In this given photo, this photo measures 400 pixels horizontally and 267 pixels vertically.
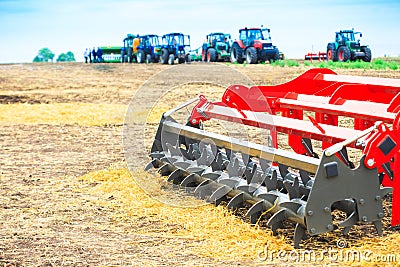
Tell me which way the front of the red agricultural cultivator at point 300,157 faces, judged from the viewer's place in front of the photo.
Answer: facing away from the viewer and to the right of the viewer

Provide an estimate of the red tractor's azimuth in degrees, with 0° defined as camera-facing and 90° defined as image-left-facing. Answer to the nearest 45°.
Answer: approximately 315°

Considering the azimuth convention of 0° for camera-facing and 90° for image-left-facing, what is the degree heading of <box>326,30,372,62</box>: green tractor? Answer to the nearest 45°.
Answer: approximately 315°

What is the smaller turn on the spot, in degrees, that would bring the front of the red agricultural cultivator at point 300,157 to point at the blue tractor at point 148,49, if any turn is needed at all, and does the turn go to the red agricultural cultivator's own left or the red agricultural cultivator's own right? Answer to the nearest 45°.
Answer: approximately 45° to the red agricultural cultivator's own left
